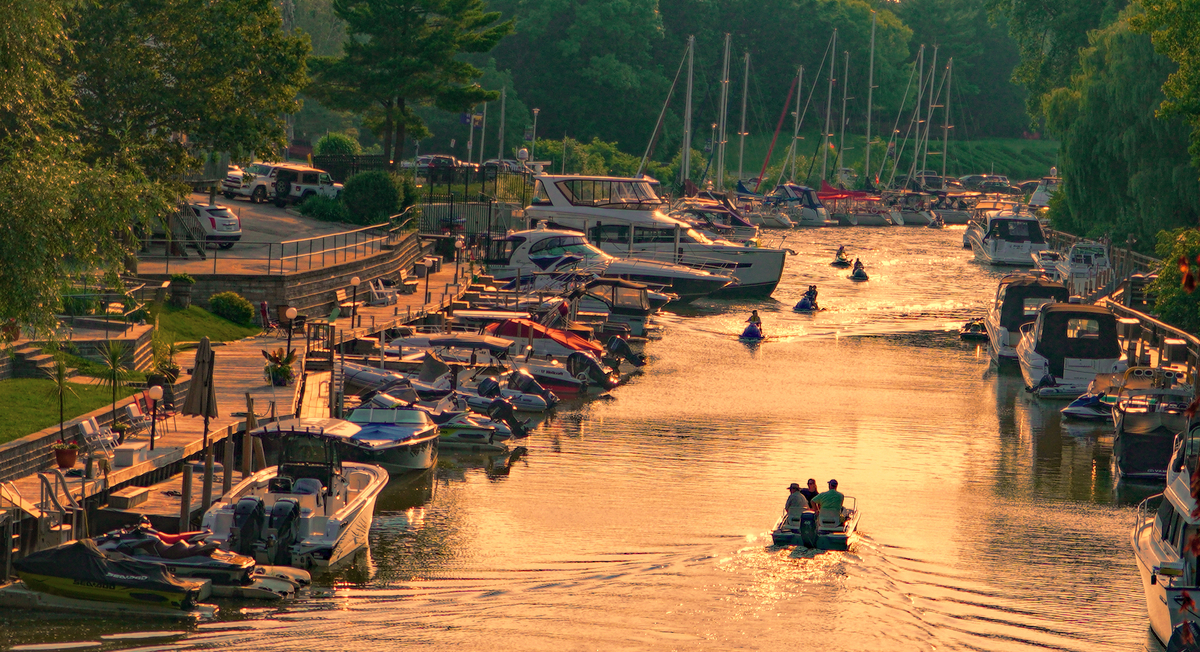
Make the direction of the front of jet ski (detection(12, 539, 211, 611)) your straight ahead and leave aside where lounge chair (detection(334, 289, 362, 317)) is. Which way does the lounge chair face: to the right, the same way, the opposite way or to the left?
the opposite way

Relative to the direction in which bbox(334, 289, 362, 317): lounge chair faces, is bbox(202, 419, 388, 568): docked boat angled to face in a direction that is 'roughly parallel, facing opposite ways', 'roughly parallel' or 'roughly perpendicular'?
roughly perpendicular

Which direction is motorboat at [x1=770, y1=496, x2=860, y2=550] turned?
away from the camera

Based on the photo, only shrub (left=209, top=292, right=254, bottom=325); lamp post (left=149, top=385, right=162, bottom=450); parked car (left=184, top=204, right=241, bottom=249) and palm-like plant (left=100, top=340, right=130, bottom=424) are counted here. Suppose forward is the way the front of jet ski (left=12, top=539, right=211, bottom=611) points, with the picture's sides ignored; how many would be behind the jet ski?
0

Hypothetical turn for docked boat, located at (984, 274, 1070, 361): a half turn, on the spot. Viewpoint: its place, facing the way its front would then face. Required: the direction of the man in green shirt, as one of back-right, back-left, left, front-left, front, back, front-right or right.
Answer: front

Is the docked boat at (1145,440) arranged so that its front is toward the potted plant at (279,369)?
no

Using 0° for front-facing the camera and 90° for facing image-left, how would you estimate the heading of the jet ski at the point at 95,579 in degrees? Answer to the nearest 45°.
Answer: approximately 135°

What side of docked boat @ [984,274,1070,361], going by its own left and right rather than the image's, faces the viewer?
back

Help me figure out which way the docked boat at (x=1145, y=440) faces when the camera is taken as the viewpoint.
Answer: facing away from the viewer

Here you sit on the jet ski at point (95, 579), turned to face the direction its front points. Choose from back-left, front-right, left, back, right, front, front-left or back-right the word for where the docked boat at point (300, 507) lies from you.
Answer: right

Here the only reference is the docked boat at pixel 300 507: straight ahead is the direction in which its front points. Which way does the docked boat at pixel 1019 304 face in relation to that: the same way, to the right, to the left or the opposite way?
the same way

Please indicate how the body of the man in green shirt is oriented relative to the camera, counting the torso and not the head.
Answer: away from the camera

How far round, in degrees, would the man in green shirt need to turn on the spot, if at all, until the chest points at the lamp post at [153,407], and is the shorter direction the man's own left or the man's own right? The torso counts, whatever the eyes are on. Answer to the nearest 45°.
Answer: approximately 90° to the man's own left

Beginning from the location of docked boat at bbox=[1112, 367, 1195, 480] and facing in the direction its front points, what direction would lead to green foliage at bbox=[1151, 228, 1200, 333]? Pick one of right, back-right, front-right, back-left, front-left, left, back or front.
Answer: front

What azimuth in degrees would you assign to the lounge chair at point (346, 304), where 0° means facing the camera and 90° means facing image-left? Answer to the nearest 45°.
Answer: approximately 315°

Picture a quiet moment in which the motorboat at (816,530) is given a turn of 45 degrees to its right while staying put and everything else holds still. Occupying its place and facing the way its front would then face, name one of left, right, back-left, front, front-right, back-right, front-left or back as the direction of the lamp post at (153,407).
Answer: back-left
